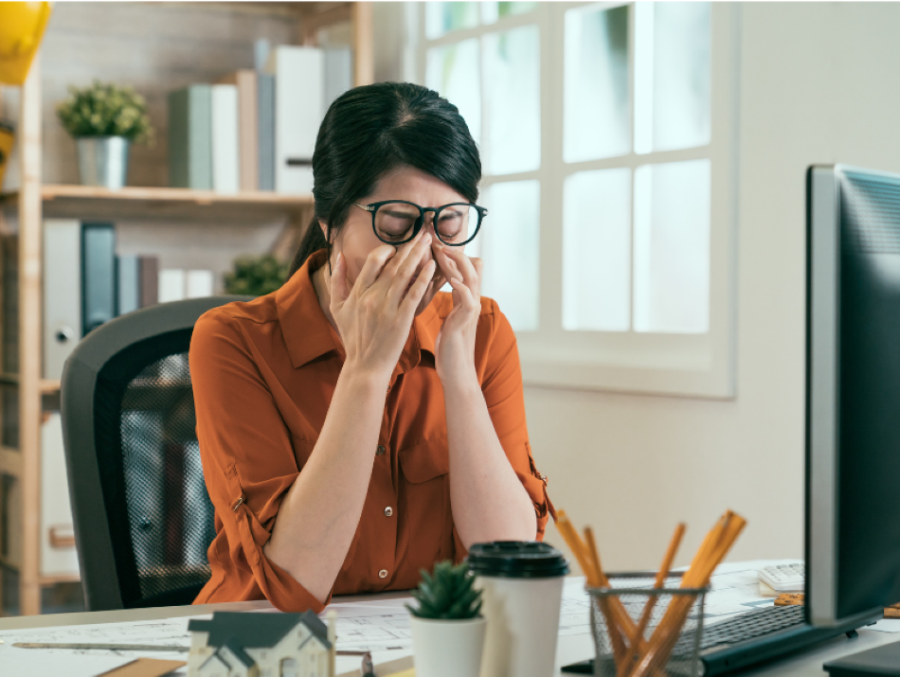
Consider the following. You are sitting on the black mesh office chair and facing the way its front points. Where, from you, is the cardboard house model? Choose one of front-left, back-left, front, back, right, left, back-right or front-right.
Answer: front-right

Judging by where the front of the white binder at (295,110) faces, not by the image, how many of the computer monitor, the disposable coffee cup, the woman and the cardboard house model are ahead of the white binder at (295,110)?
4

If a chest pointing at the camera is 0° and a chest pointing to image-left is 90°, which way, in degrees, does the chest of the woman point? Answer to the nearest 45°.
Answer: approximately 315°

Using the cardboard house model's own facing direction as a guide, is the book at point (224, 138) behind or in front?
behind

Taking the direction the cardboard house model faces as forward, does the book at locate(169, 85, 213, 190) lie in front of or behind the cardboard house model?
behind

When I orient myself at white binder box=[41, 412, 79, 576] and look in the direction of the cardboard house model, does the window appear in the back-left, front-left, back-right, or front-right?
front-left

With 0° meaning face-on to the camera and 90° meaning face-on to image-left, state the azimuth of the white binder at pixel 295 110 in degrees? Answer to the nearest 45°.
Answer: approximately 0°

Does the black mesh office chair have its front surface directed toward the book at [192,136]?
no

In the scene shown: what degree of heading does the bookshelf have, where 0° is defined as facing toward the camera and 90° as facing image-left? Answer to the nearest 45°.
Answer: approximately 0°

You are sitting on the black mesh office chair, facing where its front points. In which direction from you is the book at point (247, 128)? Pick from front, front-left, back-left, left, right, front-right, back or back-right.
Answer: back-left

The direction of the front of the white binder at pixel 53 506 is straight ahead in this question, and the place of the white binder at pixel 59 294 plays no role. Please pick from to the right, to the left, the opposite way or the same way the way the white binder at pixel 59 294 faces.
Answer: the same way

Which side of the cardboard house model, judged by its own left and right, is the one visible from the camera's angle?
front

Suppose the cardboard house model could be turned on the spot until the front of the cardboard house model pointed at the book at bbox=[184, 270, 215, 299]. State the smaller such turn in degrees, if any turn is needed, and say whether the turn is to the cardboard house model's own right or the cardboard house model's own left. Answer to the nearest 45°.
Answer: approximately 180°

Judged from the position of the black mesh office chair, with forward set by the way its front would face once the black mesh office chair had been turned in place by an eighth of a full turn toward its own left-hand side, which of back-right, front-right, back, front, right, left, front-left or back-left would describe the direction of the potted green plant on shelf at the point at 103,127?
left

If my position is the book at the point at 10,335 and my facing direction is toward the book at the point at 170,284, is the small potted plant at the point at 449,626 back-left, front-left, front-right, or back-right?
front-right

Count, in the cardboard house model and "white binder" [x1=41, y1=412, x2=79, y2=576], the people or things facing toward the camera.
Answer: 2

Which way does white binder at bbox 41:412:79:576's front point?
toward the camera

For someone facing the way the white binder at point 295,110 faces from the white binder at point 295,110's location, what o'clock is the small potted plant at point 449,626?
The small potted plant is roughly at 12 o'clock from the white binder.

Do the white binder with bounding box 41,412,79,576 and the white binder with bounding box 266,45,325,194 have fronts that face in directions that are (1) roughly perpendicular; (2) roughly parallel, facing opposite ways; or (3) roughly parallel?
roughly parallel

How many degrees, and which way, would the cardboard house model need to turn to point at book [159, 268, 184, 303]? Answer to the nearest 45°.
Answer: approximately 180°

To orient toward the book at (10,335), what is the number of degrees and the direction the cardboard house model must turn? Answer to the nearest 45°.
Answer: approximately 180°
